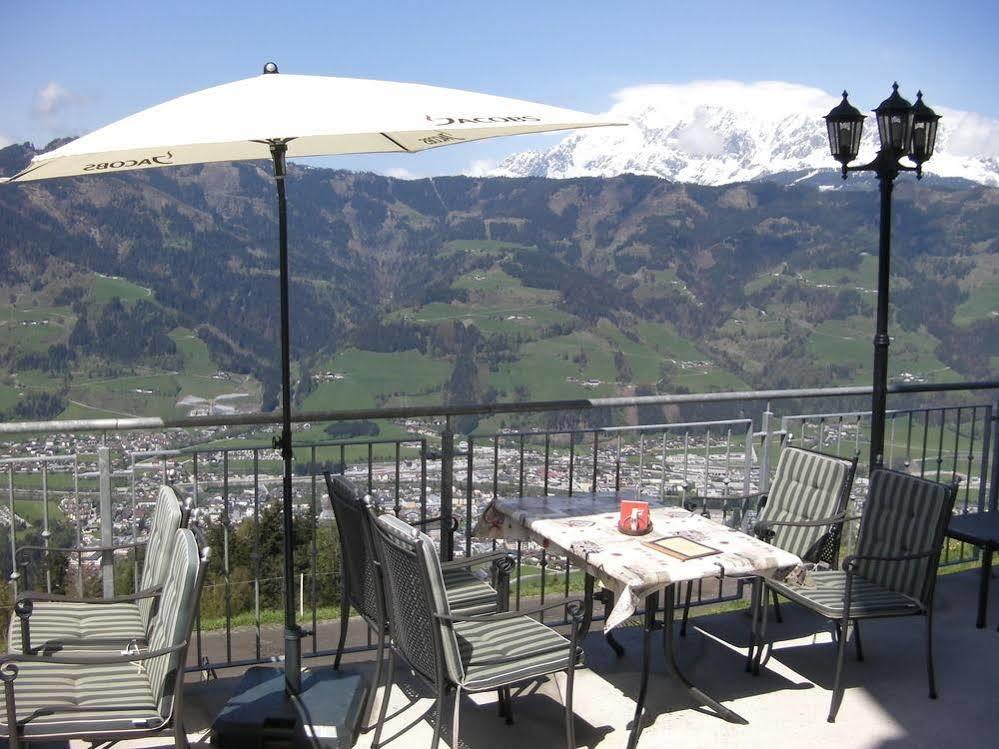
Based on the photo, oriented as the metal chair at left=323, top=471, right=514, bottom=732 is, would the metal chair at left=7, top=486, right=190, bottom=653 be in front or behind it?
behind

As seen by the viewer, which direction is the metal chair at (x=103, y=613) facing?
to the viewer's left

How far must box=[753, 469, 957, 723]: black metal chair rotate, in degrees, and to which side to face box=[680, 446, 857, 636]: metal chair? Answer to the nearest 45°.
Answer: approximately 90° to its right

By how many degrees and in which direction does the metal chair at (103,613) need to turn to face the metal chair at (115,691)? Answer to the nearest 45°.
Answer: approximately 90° to its left

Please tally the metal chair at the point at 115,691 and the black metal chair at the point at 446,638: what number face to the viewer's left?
1

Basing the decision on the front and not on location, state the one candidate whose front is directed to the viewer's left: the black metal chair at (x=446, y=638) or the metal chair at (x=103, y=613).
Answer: the metal chair

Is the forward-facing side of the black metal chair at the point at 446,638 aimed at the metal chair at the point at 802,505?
yes

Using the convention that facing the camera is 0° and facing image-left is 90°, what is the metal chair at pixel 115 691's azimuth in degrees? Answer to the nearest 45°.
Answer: approximately 90°
